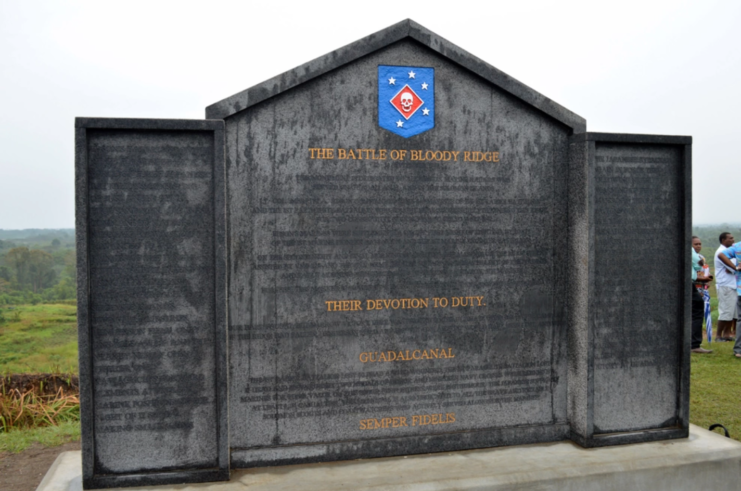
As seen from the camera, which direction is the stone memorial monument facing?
toward the camera

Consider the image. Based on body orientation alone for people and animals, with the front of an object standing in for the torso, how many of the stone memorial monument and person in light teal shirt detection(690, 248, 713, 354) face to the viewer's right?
1

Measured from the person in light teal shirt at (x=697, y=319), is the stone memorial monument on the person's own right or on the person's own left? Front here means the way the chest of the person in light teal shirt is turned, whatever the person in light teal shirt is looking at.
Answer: on the person's own right

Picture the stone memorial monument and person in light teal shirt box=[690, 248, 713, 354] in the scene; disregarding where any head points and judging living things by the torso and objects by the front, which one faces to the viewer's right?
the person in light teal shirt

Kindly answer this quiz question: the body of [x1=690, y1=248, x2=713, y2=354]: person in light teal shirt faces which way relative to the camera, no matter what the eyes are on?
to the viewer's right

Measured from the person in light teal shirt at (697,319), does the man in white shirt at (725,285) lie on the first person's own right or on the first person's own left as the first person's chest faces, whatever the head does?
on the first person's own left
